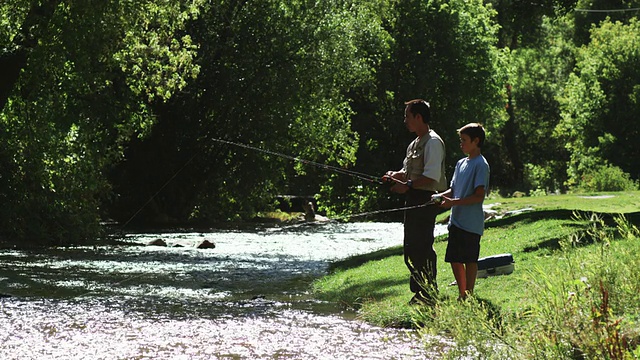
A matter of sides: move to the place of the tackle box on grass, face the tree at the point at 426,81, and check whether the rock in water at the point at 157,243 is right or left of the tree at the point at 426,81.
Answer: left

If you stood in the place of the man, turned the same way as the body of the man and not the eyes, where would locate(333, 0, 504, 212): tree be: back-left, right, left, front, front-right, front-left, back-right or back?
right

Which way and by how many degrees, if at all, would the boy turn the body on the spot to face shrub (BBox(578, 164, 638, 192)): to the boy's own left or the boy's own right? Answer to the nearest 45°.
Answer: approximately 135° to the boy's own right

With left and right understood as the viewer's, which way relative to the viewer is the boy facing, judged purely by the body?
facing the viewer and to the left of the viewer

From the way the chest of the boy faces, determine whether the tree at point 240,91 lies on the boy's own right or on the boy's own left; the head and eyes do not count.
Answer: on the boy's own right

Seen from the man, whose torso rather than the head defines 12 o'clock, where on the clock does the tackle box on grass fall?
The tackle box on grass is roughly at 4 o'clock from the man.

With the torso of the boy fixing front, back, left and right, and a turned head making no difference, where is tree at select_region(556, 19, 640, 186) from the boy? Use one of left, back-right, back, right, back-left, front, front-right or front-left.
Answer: back-right

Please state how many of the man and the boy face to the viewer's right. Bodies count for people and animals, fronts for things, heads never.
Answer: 0

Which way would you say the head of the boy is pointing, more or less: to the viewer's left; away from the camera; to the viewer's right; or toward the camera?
to the viewer's left

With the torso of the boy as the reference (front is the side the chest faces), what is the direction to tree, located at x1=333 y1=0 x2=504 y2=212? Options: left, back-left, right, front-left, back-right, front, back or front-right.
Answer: back-right

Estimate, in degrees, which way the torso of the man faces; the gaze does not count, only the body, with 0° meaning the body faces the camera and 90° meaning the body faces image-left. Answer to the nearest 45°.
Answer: approximately 90°

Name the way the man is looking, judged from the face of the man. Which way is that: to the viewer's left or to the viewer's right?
to the viewer's left

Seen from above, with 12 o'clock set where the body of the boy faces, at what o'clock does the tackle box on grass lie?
The tackle box on grass is roughly at 5 o'clock from the boy.
